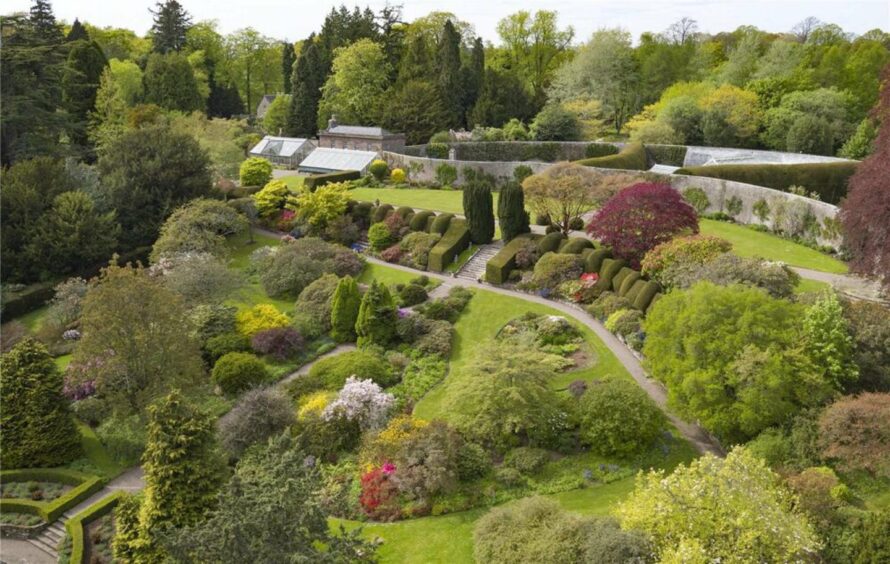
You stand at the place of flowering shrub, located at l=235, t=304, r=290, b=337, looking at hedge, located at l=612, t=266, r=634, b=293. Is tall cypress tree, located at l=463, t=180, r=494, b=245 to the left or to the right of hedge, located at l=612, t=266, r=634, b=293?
left

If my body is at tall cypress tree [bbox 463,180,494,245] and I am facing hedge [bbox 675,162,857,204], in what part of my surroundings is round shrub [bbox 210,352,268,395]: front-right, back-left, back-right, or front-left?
back-right

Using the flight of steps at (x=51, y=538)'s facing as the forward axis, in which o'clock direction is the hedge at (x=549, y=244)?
The hedge is roughly at 7 o'clock from the flight of steps.

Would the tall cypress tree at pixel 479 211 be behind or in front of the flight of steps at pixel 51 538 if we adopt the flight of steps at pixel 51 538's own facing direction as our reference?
behind

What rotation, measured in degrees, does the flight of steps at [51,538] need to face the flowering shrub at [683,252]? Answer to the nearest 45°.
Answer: approximately 135° to its left

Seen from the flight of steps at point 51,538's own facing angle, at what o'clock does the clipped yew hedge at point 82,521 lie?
The clipped yew hedge is roughly at 9 o'clock from the flight of steps.

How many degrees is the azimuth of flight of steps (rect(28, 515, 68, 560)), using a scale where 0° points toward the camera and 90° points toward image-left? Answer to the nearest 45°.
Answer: approximately 45°

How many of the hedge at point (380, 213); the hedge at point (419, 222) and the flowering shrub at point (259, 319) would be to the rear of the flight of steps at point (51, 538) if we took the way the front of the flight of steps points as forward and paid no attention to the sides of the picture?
3

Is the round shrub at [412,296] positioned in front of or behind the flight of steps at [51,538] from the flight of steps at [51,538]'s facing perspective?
behind

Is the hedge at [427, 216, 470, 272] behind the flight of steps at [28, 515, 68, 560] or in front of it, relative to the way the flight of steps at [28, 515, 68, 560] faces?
behind

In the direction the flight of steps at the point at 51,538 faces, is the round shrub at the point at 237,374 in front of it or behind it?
behind

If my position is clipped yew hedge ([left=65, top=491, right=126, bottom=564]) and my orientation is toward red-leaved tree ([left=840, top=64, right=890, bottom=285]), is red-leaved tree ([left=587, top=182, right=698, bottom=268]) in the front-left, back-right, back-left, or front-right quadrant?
front-left

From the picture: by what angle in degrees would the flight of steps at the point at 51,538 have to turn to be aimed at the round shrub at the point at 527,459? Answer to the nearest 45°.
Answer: approximately 90° to its left

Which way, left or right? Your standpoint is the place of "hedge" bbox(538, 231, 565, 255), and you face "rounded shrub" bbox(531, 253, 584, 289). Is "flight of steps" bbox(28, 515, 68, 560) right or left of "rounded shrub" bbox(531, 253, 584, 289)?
right

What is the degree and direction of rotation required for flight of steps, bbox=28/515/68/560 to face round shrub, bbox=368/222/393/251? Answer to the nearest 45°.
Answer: approximately 180°

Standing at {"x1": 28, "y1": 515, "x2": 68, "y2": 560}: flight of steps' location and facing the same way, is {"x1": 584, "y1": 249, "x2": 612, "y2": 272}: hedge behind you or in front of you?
behind

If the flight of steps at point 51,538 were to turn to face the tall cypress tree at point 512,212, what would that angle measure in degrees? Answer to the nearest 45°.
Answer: approximately 135° to its left

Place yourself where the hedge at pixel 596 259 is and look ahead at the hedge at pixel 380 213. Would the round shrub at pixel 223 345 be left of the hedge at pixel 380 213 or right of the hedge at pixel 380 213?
left

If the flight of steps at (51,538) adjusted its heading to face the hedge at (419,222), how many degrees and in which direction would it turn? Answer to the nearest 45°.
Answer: approximately 180°
